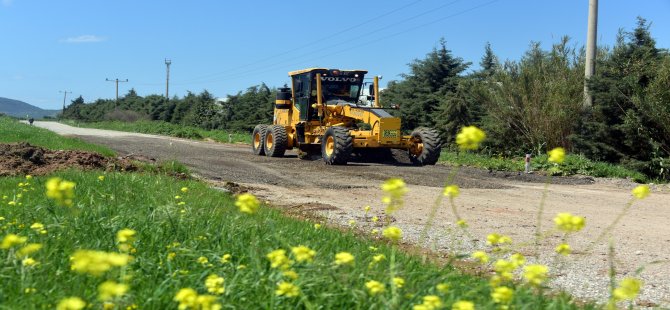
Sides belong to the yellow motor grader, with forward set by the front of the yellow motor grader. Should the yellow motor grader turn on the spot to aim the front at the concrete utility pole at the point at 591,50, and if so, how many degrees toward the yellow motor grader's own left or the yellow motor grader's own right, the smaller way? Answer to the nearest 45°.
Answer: approximately 45° to the yellow motor grader's own left

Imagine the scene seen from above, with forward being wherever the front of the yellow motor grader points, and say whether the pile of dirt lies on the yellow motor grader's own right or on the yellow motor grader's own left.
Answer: on the yellow motor grader's own right

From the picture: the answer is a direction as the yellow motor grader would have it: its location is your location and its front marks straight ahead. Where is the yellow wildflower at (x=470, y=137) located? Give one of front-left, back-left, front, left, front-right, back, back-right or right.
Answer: front-right

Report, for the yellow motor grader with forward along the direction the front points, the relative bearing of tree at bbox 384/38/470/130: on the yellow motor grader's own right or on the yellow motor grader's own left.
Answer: on the yellow motor grader's own left

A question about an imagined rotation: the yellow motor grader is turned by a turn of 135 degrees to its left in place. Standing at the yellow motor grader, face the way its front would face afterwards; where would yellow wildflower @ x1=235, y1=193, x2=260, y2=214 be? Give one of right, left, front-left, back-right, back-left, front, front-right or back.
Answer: back

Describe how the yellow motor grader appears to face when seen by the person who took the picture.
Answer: facing the viewer and to the right of the viewer

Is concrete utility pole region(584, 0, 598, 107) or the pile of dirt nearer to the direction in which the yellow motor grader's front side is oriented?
the concrete utility pole
